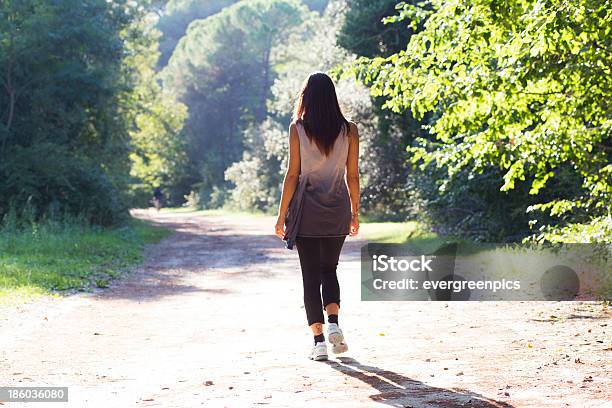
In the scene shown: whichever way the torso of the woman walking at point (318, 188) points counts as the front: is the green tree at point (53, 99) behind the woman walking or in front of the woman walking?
in front

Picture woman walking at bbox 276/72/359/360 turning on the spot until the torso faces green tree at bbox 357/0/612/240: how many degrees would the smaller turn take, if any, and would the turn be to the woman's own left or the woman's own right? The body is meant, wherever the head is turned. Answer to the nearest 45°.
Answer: approximately 45° to the woman's own right

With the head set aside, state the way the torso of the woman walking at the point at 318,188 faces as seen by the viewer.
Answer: away from the camera
